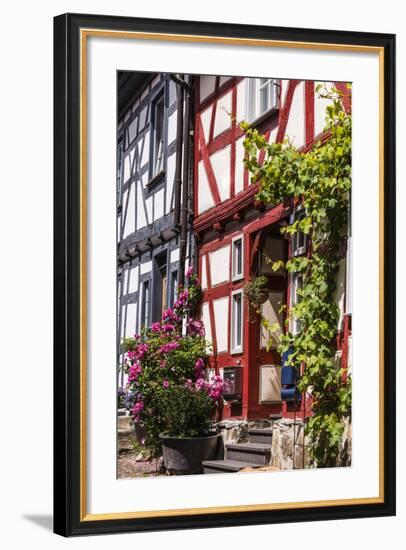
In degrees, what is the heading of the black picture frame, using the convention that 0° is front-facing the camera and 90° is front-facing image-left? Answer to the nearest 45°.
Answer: approximately 315°
